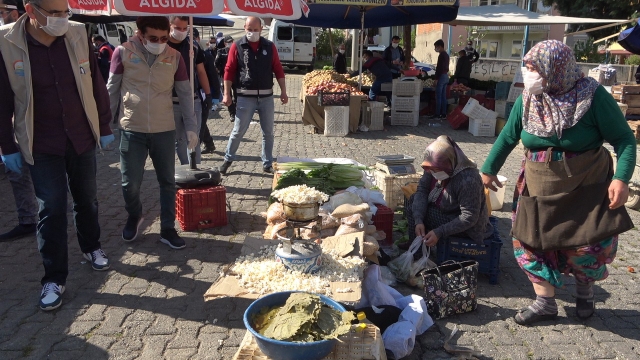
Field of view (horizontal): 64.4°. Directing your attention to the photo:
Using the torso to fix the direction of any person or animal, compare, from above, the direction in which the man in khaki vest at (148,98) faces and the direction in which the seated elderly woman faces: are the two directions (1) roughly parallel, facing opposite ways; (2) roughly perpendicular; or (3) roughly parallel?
roughly perpendicular

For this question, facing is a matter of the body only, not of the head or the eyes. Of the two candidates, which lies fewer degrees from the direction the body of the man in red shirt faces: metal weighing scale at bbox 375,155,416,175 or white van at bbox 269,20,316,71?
the metal weighing scale

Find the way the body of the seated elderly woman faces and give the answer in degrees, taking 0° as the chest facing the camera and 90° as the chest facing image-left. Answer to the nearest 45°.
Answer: approximately 45°

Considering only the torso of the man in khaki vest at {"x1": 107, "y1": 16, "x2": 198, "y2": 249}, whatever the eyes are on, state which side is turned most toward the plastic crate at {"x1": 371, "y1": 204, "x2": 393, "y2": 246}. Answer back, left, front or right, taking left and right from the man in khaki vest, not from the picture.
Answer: left

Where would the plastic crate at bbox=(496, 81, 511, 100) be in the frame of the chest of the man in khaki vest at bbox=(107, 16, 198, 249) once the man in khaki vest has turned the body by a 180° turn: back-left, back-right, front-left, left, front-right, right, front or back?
front-right
